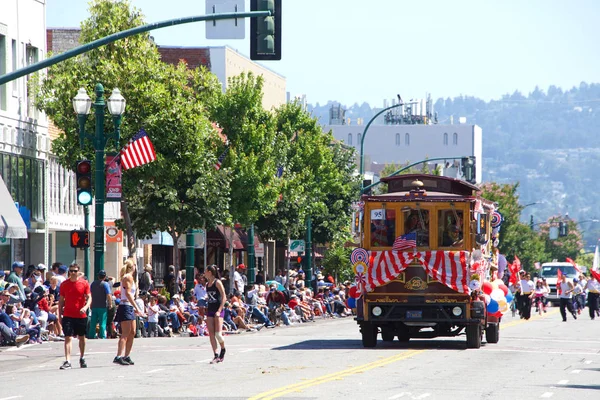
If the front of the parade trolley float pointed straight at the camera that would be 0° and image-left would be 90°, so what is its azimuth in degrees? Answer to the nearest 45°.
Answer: approximately 0°

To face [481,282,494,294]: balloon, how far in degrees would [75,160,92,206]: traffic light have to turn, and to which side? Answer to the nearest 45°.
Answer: approximately 90° to its left

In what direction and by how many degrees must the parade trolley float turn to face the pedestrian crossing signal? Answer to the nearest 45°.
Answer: approximately 90° to its right

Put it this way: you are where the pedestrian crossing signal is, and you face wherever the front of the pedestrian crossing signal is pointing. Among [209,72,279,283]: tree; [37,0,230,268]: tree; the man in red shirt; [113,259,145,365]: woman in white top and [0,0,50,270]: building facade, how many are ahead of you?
2

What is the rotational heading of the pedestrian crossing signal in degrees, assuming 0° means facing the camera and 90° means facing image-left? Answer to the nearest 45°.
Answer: approximately 0°
